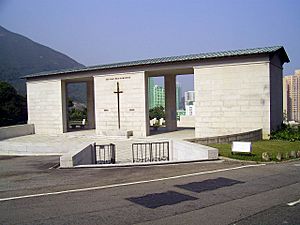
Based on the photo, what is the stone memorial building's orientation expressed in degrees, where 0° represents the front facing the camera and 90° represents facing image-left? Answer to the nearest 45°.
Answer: approximately 45°

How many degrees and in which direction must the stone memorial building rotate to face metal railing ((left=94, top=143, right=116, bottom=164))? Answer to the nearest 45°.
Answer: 0° — it already faces it
